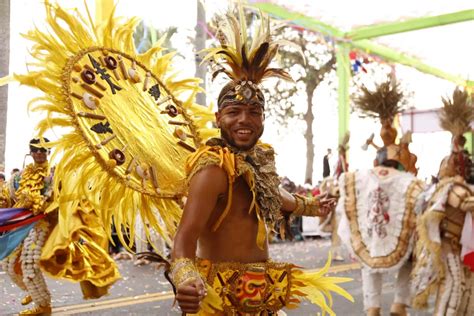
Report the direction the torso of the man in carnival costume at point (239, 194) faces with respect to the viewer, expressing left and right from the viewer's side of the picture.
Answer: facing the viewer and to the right of the viewer

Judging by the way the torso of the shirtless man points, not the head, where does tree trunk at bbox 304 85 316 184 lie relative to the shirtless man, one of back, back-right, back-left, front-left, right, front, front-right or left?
back-left

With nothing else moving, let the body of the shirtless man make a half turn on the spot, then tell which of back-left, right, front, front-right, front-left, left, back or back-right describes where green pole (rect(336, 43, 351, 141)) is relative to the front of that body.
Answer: front-right

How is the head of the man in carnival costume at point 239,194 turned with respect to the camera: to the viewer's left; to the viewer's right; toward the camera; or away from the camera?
toward the camera

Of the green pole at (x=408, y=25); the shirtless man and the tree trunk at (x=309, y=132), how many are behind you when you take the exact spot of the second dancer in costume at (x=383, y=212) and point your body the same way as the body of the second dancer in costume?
1

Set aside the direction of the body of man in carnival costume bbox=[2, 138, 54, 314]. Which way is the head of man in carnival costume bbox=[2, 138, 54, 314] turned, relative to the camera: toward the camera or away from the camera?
toward the camera

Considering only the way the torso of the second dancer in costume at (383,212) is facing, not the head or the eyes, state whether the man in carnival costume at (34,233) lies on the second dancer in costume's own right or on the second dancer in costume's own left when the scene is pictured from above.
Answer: on the second dancer in costume's own left

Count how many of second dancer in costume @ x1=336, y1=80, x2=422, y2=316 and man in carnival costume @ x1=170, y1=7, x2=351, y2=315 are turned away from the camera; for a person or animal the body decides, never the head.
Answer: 1

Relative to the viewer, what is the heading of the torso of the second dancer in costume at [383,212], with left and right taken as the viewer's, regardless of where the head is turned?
facing away from the viewer

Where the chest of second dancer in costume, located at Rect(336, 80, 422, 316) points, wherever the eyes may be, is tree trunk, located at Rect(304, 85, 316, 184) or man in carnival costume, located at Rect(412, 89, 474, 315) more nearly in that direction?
the tree trunk

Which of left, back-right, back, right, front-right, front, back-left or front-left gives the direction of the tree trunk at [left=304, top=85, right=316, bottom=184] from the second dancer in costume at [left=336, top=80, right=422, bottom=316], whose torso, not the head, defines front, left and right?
front

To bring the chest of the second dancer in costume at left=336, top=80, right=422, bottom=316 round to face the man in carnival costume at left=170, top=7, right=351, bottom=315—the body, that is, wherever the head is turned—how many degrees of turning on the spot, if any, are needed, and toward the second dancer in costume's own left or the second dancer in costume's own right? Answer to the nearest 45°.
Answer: approximately 180°

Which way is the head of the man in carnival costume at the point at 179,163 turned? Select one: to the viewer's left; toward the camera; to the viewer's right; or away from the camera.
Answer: toward the camera
